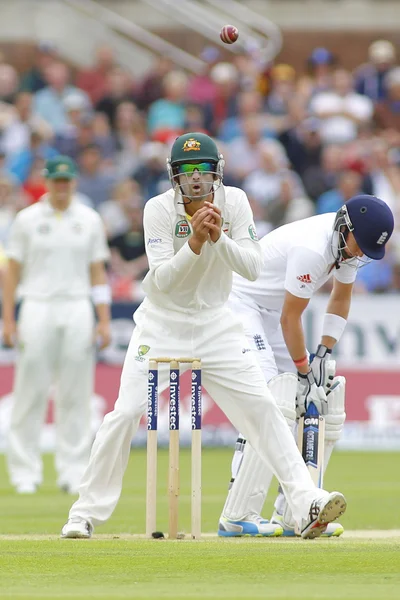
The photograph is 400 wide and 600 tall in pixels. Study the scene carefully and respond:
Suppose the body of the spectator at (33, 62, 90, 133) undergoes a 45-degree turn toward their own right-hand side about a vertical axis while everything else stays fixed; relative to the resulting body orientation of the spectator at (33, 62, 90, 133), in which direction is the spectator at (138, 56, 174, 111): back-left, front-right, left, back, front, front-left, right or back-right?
back-left

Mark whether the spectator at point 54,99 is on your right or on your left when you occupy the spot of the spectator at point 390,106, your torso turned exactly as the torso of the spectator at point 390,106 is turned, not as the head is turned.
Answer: on your right

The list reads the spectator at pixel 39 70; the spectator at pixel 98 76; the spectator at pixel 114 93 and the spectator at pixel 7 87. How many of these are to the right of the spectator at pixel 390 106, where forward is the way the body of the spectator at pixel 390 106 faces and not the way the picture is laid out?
4

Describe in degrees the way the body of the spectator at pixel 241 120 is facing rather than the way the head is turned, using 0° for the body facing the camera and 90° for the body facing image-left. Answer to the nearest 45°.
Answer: approximately 0°

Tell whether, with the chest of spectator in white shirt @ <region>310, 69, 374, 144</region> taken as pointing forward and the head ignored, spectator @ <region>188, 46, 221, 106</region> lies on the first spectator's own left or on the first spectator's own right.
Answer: on the first spectator's own right
